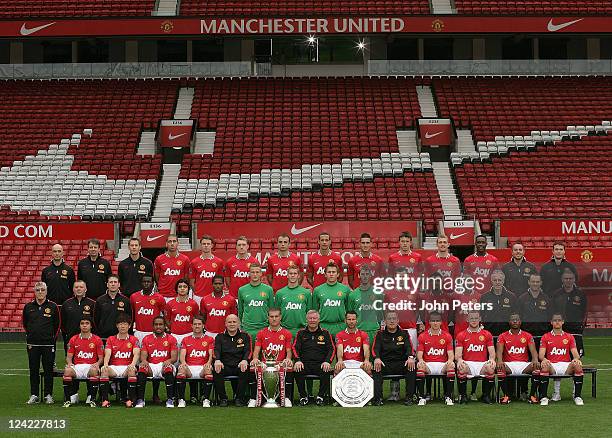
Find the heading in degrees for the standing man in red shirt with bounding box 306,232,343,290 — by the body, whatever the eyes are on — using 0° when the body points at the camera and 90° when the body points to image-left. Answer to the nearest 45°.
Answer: approximately 0°

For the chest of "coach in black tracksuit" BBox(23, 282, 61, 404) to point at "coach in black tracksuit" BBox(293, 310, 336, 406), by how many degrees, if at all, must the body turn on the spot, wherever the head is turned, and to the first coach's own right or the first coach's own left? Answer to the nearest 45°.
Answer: approximately 90° to the first coach's own left

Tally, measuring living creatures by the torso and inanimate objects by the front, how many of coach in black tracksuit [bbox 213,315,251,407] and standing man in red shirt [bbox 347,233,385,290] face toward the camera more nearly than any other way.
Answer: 2

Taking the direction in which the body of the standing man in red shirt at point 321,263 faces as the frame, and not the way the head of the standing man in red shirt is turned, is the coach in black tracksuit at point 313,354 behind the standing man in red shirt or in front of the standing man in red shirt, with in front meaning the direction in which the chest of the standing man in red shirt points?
in front

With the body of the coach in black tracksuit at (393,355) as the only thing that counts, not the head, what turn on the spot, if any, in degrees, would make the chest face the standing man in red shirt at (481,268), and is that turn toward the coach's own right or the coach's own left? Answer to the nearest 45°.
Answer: approximately 135° to the coach's own left

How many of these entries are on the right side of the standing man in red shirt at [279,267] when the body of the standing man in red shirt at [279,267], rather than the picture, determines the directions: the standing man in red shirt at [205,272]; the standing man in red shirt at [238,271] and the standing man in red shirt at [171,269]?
3

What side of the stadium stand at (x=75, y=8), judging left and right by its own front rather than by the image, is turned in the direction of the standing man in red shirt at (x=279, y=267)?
front

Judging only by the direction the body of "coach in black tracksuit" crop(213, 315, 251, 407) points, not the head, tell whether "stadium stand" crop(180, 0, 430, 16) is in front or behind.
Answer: behind
